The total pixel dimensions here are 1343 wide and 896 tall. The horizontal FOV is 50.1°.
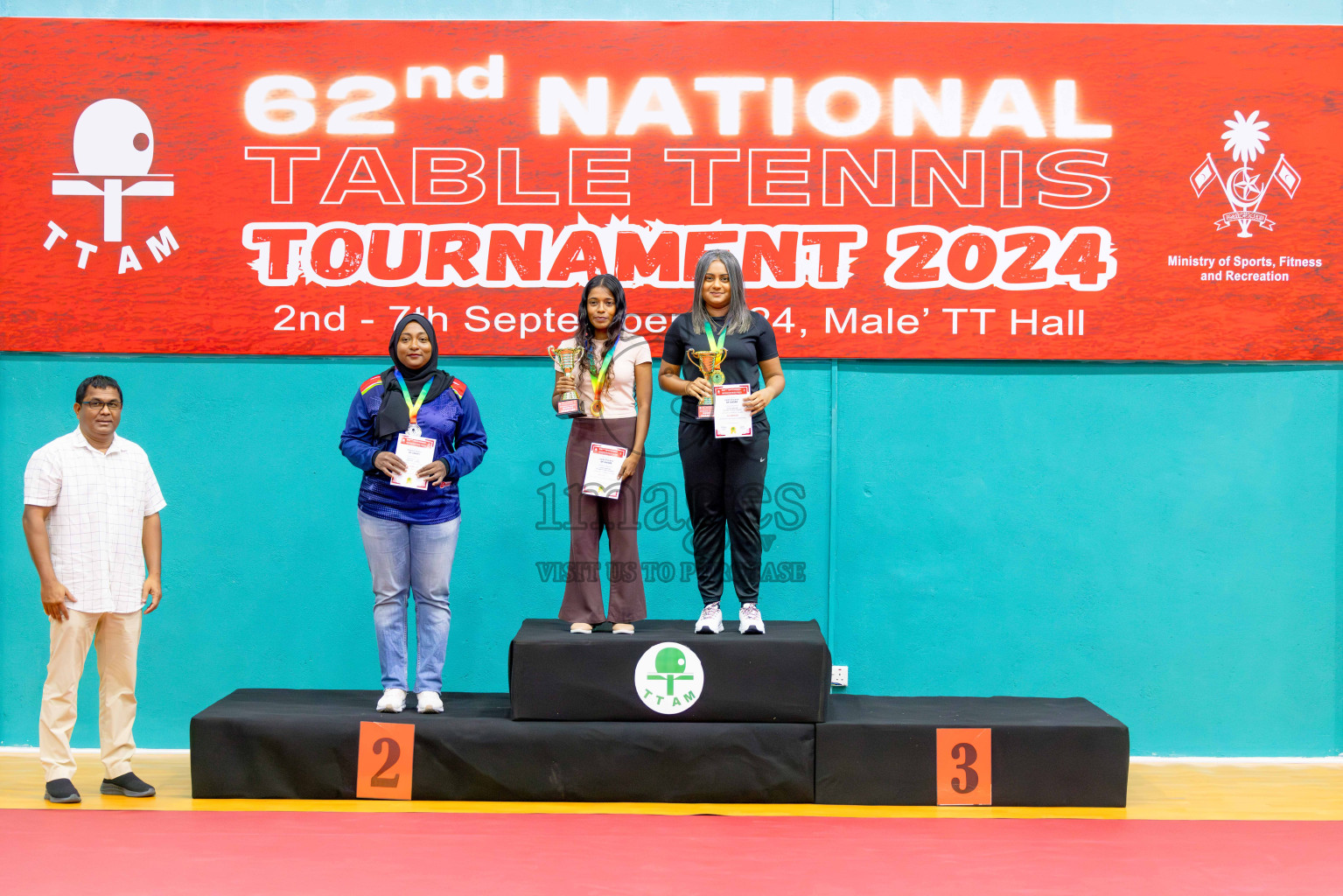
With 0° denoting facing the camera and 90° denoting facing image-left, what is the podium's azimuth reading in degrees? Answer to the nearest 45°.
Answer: approximately 0°

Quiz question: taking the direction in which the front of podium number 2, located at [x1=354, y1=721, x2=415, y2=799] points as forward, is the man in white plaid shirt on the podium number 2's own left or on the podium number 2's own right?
on the podium number 2's own right

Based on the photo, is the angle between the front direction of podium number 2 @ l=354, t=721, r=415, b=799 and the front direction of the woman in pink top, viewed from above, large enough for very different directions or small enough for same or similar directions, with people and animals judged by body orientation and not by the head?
same or similar directions

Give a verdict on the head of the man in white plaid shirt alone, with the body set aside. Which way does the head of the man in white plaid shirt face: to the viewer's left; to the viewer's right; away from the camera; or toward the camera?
toward the camera

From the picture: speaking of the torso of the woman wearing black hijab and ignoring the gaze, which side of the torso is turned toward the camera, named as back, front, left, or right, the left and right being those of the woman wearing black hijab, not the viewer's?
front

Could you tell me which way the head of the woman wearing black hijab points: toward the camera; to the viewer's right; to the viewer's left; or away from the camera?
toward the camera

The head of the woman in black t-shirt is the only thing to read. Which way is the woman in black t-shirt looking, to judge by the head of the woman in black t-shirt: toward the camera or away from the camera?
toward the camera

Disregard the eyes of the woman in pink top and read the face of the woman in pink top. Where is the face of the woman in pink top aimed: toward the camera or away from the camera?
toward the camera

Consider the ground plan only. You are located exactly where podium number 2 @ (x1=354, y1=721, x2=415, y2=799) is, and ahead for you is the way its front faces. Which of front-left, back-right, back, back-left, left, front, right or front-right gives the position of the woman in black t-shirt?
left

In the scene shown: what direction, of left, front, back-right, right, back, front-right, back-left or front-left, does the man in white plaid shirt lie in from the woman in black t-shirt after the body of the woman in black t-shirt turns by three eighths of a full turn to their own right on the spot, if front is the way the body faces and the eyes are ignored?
front-left

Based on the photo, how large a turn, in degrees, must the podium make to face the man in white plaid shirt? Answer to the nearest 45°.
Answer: approximately 90° to its right

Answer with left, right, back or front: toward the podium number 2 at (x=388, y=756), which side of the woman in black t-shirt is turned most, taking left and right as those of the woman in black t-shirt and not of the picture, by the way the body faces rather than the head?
right

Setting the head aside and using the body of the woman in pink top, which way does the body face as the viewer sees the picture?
toward the camera

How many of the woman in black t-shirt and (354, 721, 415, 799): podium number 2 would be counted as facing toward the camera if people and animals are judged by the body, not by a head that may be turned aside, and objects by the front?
2

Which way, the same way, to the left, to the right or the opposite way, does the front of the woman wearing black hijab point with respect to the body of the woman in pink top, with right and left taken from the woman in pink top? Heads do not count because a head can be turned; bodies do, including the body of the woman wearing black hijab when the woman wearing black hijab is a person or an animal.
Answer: the same way

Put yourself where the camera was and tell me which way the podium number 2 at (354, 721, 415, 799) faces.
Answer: facing the viewer

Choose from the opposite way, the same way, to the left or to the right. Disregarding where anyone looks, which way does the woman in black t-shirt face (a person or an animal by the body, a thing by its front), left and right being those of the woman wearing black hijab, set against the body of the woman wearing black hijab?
the same way
